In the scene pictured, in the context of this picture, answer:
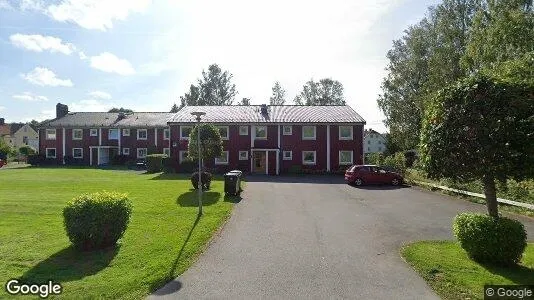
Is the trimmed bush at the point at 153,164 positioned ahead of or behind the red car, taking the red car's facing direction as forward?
behind

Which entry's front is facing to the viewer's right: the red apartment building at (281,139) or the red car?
the red car

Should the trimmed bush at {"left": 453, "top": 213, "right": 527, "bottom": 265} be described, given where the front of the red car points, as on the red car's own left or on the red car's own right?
on the red car's own right

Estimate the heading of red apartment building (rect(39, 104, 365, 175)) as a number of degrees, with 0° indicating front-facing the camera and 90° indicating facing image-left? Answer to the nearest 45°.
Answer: approximately 0°

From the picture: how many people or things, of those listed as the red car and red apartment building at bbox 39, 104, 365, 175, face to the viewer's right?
1

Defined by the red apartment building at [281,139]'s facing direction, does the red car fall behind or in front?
in front

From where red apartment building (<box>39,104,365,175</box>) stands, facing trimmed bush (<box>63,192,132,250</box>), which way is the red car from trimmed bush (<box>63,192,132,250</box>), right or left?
left

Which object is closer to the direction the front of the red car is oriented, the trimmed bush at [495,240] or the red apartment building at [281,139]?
the trimmed bush

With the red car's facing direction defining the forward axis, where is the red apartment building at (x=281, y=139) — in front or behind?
behind

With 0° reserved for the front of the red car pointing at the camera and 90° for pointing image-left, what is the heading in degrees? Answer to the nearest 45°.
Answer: approximately 270°
